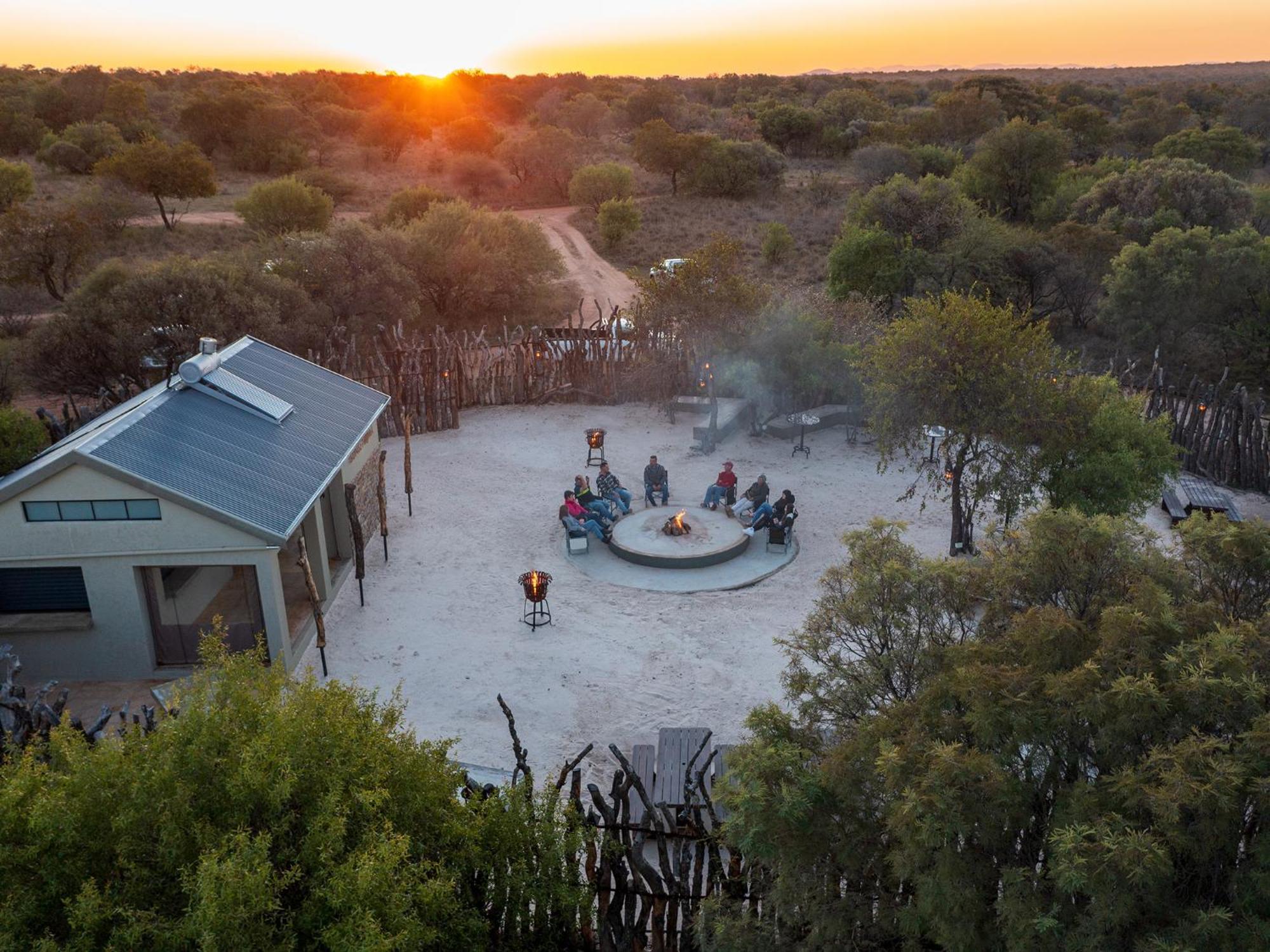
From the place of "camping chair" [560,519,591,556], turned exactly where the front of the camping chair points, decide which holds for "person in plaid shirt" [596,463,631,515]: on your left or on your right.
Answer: on your left

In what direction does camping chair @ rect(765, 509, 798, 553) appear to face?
to the viewer's left

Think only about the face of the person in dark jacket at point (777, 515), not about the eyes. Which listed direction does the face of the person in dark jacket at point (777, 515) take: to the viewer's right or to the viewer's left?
to the viewer's left

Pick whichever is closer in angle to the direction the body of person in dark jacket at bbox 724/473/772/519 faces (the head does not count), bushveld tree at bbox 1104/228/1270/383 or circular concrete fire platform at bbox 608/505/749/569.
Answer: the circular concrete fire platform

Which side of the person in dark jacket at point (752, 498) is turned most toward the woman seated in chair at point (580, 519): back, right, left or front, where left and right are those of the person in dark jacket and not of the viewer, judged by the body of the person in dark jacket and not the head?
front

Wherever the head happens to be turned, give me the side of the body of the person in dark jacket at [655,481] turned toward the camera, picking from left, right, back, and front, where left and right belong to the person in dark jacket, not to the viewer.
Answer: front

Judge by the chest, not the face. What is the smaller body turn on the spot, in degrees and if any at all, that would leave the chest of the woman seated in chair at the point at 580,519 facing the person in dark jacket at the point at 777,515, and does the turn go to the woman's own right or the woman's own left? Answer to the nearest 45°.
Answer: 0° — they already face them

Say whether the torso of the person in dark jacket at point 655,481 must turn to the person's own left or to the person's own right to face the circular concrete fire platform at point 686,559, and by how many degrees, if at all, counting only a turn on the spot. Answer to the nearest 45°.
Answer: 0° — they already face it

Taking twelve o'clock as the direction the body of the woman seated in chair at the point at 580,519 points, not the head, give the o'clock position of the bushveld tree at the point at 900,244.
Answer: The bushveld tree is roughly at 10 o'clock from the woman seated in chair.

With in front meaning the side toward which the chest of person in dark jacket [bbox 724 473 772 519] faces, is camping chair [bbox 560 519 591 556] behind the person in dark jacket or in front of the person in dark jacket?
in front

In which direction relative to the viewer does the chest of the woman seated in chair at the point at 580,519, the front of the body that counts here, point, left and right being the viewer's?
facing to the right of the viewer

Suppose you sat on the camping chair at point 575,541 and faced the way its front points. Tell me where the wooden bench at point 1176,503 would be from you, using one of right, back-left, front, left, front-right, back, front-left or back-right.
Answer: front

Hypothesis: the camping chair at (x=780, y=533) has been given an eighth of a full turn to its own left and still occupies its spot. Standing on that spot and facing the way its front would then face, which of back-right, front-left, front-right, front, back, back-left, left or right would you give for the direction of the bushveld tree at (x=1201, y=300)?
back

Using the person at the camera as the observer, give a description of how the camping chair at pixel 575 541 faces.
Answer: facing to the right of the viewer

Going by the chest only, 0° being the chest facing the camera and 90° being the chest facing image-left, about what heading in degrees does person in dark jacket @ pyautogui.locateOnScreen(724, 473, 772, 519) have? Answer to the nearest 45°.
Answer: approximately 45°

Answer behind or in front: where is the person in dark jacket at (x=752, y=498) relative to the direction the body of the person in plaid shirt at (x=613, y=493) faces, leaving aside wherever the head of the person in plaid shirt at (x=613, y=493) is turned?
in front

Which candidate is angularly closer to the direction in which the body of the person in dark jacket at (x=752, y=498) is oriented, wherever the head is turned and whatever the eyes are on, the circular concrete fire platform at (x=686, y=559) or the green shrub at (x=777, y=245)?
the circular concrete fire platform

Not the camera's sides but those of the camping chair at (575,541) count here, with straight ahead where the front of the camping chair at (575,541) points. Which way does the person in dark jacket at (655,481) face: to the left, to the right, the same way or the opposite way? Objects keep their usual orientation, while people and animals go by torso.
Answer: to the right

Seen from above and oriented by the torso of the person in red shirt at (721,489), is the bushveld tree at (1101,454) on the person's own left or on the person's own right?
on the person's own left
